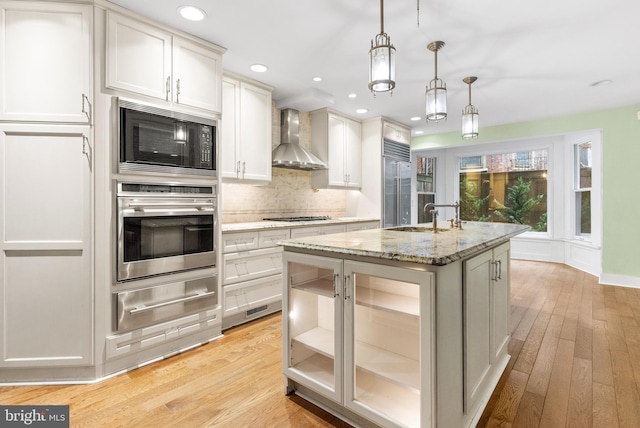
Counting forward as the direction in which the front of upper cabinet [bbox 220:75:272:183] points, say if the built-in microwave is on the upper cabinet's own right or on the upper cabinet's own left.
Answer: on the upper cabinet's own right

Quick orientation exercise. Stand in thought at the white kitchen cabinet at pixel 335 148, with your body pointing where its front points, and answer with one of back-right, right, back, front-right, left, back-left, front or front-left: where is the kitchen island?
front-right

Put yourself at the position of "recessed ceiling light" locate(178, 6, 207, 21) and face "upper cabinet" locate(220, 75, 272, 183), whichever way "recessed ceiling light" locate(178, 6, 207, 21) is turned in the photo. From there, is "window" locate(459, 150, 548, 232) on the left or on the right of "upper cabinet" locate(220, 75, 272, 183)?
right

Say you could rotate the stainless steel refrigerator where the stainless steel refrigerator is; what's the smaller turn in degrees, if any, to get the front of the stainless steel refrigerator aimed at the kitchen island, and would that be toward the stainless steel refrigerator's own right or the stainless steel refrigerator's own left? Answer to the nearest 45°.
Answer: approximately 45° to the stainless steel refrigerator's own right

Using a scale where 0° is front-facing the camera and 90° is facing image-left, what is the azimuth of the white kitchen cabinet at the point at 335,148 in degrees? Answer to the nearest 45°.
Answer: approximately 315°

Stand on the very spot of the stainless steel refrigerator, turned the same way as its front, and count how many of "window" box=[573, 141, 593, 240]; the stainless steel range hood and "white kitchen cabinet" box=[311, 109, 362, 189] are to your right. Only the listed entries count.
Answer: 2

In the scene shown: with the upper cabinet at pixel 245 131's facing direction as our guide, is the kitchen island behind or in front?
in front

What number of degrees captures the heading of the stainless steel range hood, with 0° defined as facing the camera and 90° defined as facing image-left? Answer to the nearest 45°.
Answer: approximately 315°

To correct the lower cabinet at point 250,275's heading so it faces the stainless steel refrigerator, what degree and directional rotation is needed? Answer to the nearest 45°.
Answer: approximately 90° to its left
